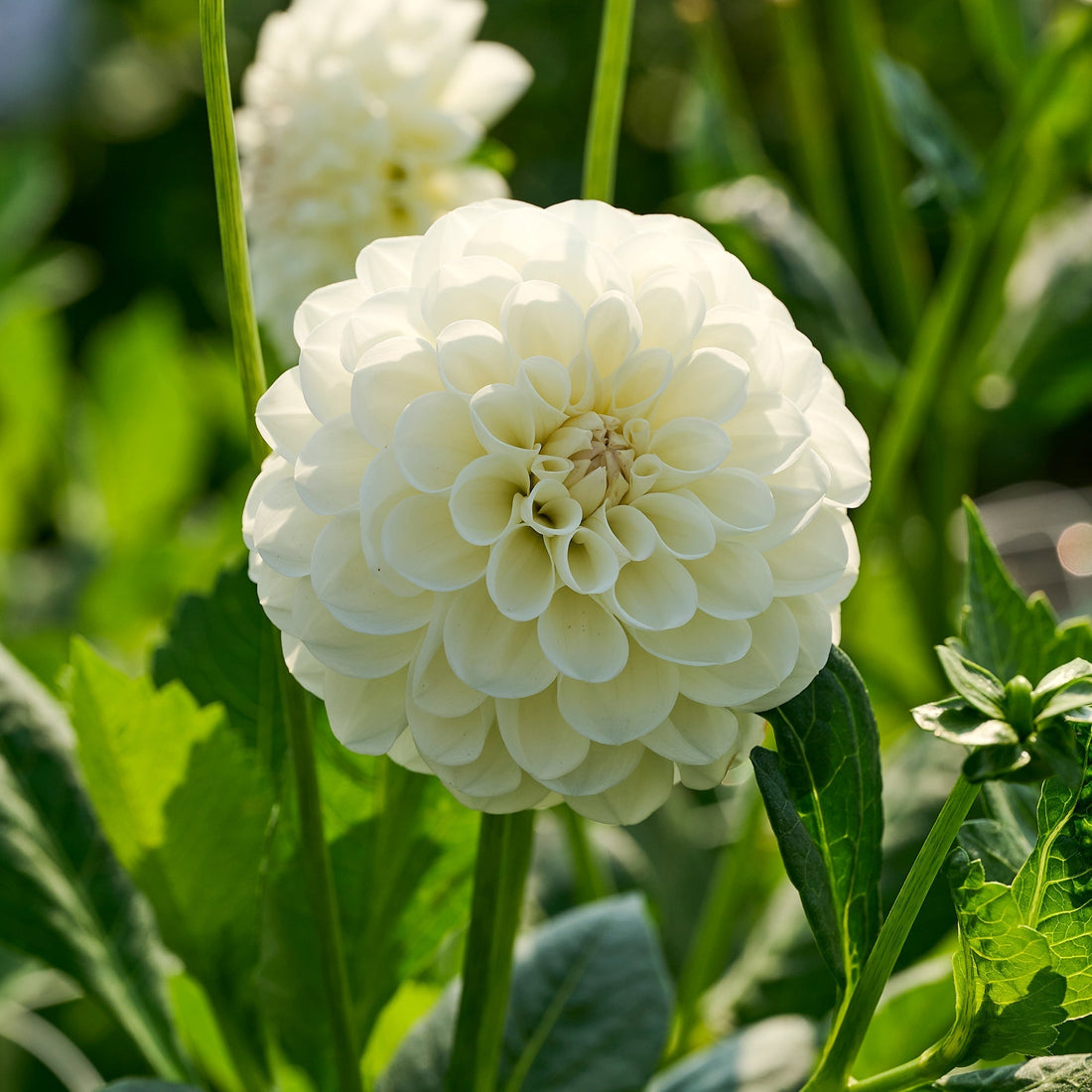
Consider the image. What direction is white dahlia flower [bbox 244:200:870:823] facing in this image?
toward the camera
